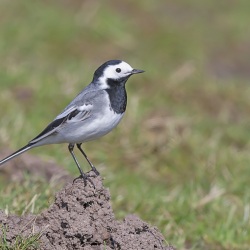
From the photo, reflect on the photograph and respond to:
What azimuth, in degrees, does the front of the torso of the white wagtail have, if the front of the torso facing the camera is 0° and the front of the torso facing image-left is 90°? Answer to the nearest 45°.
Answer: approximately 270°
